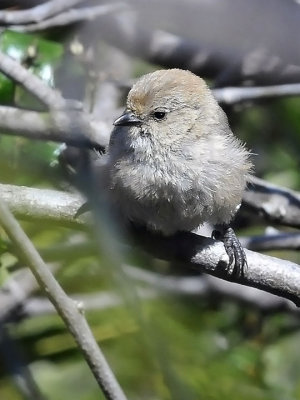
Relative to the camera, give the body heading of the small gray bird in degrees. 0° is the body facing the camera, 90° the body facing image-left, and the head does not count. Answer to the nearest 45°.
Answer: approximately 45°

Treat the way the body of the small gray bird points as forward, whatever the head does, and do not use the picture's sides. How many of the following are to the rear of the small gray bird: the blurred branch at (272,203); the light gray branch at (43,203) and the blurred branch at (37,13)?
1

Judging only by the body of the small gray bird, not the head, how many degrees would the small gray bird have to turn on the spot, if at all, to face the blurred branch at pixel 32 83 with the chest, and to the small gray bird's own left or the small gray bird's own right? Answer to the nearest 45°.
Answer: approximately 45° to the small gray bird's own right
